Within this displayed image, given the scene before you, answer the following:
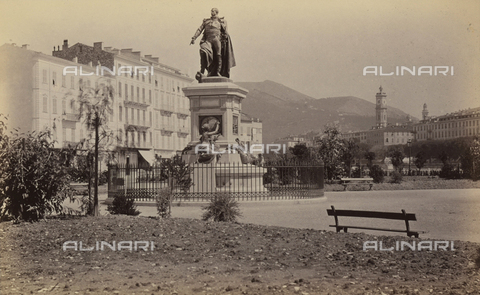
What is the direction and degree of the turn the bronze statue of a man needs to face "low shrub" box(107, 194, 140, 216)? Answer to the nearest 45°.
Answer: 0° — it already faces it

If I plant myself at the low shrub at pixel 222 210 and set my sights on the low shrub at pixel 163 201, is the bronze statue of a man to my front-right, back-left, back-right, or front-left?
front-right

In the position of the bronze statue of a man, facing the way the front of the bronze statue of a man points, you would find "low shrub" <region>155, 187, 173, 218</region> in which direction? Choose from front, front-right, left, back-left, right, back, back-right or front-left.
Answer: front

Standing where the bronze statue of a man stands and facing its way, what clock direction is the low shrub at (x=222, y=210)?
The low shrub is roughly at 12 o'clock from the bronze statue of a man.

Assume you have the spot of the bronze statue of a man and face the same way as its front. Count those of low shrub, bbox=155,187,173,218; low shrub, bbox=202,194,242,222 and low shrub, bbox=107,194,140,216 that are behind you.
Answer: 0

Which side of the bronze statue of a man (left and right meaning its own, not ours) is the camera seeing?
front

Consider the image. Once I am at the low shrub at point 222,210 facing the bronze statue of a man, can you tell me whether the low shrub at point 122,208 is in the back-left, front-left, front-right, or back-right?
front-left
